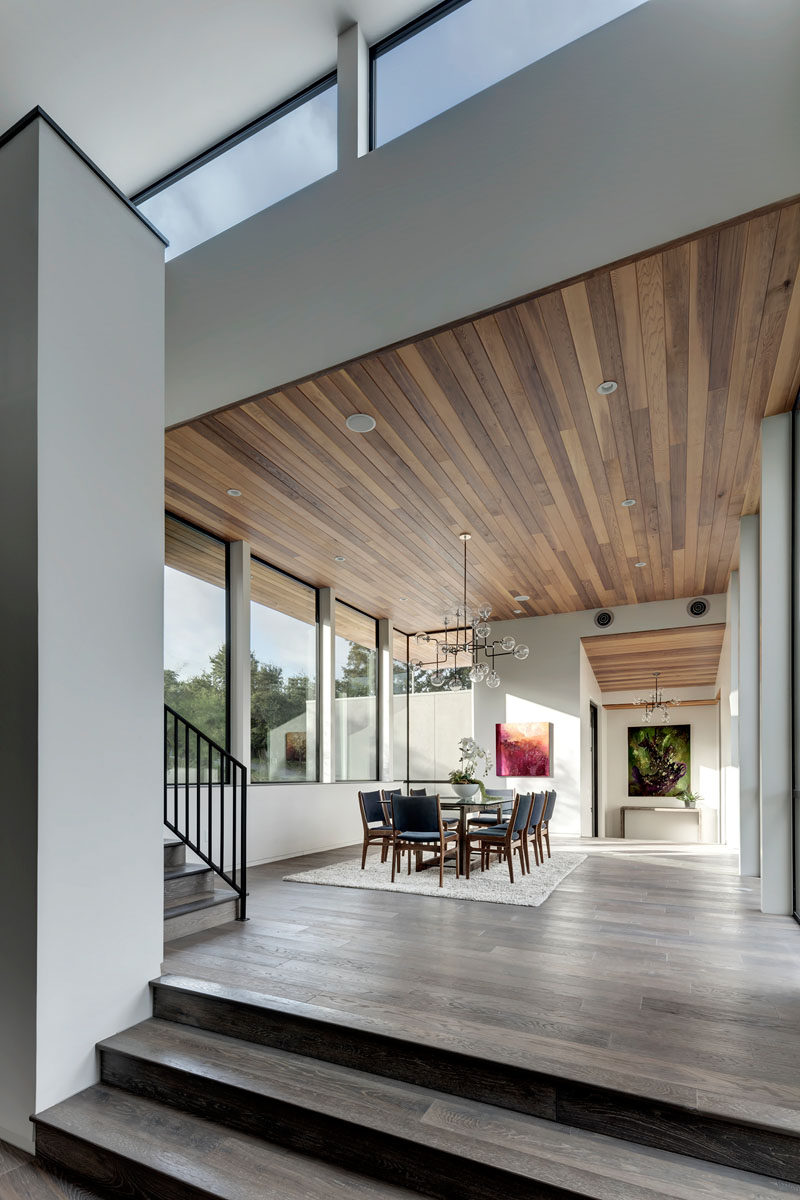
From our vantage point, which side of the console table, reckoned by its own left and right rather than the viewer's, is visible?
front

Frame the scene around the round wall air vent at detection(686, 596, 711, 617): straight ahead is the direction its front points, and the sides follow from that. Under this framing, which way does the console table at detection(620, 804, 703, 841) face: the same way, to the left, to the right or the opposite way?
the same way

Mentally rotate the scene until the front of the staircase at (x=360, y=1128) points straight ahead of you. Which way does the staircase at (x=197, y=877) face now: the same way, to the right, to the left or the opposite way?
to the left

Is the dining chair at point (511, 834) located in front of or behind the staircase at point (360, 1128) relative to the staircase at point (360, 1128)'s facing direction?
behind

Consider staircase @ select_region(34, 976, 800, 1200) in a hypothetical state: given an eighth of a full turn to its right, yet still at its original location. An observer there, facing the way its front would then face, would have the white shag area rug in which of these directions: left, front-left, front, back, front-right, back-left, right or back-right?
right

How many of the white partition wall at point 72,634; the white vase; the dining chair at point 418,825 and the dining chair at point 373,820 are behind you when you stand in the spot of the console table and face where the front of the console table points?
0

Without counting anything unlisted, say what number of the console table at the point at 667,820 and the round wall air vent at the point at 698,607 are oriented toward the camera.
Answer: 2

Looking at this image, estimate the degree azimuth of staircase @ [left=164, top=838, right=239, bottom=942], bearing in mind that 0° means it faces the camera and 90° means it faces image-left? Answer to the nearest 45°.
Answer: approximately 315°

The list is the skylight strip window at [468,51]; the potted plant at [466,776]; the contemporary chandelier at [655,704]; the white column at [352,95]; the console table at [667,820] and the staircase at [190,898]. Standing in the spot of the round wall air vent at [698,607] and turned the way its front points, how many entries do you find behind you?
2

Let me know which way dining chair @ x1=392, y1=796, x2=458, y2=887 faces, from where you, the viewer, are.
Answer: facing away from the viewer and to the right of the viewer

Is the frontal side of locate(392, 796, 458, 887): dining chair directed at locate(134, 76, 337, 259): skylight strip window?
no

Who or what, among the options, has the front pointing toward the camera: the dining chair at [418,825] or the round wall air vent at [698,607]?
the round wall air vent

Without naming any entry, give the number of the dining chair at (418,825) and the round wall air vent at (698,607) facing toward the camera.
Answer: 1

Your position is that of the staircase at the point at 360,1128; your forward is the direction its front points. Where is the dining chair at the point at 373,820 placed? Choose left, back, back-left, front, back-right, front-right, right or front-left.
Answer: back-right

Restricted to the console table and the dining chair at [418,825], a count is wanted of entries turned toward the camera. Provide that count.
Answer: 1
